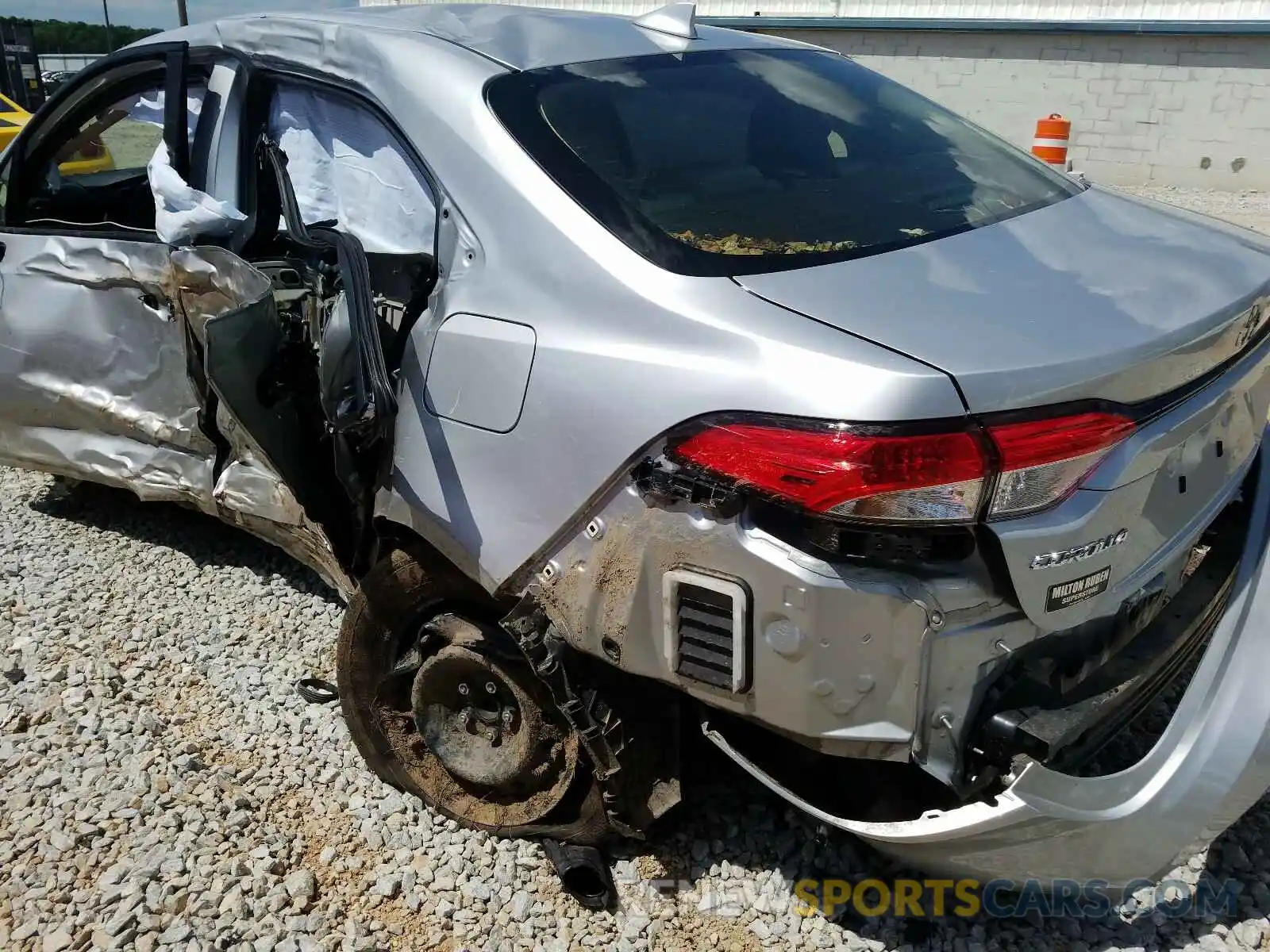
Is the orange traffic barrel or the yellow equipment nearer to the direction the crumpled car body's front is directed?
the yellow equipment

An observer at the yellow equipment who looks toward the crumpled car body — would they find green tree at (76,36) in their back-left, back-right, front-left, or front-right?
back-left

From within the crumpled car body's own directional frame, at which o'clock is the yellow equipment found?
The yellow equipment is roughly at 12 o'clock from the crumpled car body.

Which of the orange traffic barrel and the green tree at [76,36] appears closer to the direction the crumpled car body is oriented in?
the green tree

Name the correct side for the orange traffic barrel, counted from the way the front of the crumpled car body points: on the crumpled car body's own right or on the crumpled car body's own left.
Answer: on the crumpled car body's own right

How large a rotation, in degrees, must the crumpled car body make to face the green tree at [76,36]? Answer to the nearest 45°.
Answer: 0° — it already faces it

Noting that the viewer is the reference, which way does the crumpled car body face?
facing away from the viewer and to the left of the viewer
